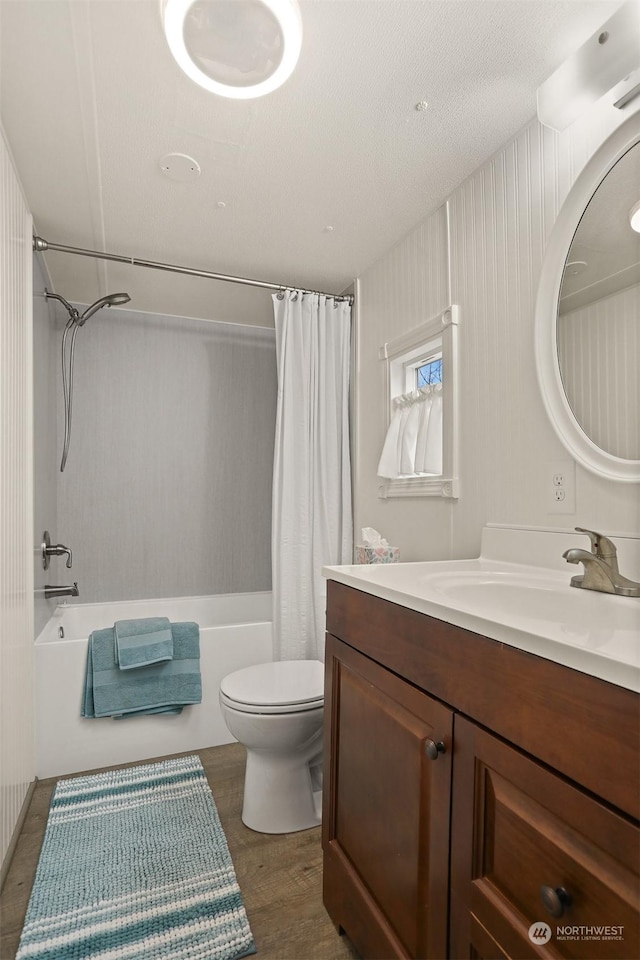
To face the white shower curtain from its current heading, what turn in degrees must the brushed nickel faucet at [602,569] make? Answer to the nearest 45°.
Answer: approximately 90° to its right

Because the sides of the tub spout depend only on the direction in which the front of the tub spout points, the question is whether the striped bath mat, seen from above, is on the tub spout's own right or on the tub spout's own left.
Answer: on the tub spout's own right

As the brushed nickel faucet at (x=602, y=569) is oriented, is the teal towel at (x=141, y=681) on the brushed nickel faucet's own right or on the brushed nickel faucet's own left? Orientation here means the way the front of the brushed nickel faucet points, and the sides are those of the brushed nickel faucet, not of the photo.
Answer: on the brushed nickel faucet's own right

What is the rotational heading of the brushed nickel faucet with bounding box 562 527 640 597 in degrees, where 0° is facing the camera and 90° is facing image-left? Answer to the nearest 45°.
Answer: approximately 45°

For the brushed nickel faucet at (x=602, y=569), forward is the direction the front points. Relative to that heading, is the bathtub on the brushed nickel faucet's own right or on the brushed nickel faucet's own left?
on the brushed nickel faucet's own right

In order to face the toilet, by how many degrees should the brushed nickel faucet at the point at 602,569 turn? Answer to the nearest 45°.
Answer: approximately 45° to its right

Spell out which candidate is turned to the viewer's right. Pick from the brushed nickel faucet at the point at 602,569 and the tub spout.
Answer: the tub spout

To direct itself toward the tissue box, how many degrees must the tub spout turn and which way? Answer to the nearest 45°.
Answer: approximately 45° to its right

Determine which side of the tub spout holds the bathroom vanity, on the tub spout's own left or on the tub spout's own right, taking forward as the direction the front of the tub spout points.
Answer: on the tub spout's own right

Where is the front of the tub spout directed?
to the viewer's right

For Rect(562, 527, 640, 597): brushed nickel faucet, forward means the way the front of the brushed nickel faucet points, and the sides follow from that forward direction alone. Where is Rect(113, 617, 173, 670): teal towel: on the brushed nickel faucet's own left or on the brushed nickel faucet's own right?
on the brushed nickel faucet's own right

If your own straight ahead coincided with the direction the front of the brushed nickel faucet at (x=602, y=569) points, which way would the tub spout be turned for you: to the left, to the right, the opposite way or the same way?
the opposite way

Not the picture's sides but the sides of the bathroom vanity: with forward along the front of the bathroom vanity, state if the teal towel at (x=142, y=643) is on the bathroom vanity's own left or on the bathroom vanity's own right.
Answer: on the bathroom vanity's own right
